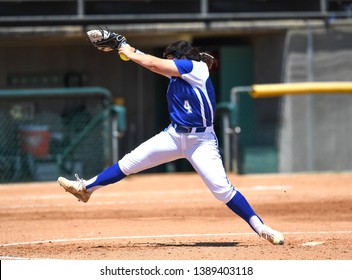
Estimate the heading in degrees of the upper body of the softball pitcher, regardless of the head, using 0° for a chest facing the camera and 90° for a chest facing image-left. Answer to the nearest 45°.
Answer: approximately 45°

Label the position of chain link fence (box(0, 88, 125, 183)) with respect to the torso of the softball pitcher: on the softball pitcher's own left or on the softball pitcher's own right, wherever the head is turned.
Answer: on the softball pitcher's own right
